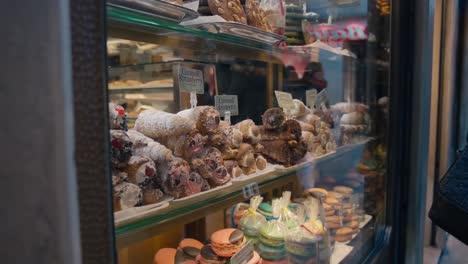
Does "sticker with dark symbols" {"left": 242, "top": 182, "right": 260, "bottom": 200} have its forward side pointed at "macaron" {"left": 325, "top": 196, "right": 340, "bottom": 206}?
no

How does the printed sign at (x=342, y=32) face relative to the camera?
toward the camera

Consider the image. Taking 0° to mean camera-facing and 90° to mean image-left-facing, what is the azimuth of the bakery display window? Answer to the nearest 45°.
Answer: approximately 315°

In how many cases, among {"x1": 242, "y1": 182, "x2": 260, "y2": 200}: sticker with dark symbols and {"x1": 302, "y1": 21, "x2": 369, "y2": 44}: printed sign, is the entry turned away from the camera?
0

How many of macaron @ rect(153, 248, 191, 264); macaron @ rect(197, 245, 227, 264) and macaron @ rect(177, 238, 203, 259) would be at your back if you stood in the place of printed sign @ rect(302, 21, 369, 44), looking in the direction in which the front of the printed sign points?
0

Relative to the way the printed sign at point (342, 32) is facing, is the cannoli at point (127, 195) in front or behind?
in front

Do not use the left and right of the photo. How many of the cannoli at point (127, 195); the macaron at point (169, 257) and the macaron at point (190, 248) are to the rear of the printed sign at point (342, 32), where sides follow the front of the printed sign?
0
